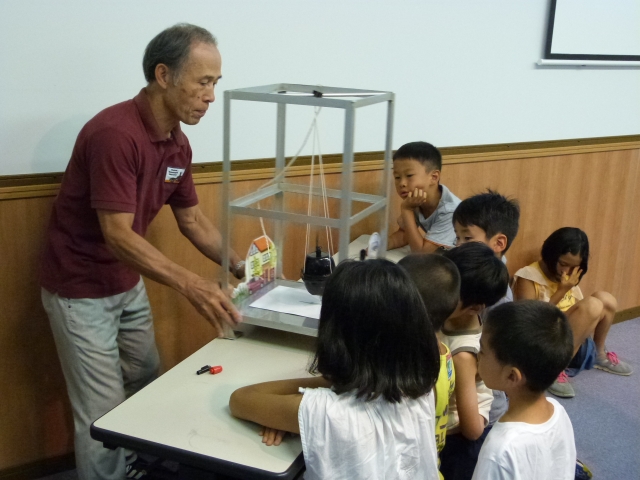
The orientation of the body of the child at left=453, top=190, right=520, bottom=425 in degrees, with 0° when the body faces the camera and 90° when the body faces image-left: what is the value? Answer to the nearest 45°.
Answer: approximately 45°

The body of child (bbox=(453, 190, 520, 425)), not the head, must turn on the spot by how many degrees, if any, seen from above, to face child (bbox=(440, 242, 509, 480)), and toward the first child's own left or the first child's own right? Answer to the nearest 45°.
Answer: approximately 45° to the first child's own left

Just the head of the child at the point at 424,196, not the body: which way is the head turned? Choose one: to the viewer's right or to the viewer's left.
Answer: to the viewer's left

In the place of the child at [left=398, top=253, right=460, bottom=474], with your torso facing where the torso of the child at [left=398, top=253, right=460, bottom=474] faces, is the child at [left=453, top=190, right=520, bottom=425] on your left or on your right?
on your right

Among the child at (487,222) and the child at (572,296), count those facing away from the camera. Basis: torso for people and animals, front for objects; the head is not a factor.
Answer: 0

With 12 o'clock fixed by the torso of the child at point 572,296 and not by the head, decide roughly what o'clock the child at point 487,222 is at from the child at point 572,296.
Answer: the child at point 487,222 is roughly at 2 o'clock from the child at point 572,296.

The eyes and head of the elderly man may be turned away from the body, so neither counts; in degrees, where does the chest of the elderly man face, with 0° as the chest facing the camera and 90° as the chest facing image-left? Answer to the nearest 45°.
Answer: approximately 315°

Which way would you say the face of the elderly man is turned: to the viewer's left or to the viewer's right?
to the viewer's right

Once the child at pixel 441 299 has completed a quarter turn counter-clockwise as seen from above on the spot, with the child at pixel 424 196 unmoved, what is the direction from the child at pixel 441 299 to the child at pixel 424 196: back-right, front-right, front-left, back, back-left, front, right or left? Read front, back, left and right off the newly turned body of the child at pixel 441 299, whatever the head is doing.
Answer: back-right

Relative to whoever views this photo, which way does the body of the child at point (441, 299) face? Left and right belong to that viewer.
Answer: facing away from the viewer and to the left of the viewer

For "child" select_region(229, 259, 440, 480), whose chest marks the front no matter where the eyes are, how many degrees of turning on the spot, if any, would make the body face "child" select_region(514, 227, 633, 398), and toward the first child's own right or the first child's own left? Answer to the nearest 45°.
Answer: approximately 90° to the first child's own right
